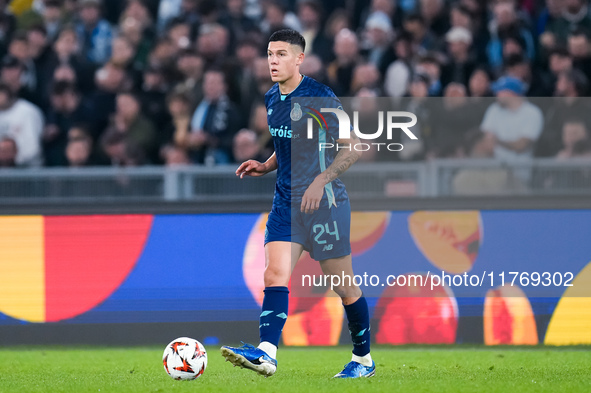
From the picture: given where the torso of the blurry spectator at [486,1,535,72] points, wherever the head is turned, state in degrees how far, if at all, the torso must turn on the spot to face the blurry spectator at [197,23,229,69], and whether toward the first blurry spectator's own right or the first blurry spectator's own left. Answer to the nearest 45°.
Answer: approximately 90° to the first blurry spectator's own right

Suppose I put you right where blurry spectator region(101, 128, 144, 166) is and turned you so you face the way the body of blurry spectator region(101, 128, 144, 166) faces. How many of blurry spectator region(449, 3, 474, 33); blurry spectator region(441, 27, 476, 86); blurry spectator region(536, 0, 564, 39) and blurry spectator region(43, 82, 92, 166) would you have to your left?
3

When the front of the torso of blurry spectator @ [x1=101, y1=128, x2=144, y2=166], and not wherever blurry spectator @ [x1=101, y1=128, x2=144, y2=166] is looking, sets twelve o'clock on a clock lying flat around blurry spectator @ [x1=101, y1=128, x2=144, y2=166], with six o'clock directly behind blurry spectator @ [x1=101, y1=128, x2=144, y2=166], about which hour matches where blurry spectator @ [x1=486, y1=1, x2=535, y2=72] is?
blurry spectator @ [x1=486, y1=1, x2=535, y2=72] is roughly at 9 o'clock from blurry spectator @ [x1=101, y1=128, x2=144, y2=166].

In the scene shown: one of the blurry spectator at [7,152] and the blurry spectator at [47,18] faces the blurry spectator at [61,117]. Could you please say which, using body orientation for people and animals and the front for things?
the blurry spectator at [47,18]

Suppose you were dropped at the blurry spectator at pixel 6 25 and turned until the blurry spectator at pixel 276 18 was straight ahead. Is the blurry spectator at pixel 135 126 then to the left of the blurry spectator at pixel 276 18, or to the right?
right

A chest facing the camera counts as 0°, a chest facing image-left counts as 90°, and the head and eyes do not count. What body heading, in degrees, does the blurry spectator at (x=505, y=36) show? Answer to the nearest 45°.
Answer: approximately 0°
